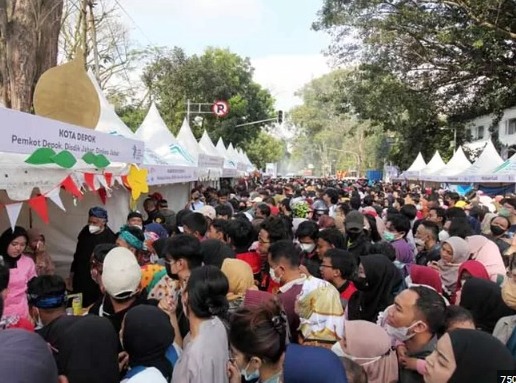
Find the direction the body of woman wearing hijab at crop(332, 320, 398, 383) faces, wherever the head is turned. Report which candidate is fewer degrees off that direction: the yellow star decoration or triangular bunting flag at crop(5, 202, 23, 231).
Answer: the triangular bunting flag

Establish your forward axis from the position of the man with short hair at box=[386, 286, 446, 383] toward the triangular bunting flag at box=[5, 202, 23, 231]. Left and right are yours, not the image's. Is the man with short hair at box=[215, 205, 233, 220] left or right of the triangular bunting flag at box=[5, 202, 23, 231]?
right

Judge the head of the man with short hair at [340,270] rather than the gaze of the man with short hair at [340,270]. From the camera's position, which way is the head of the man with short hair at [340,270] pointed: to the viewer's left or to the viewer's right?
to the viewer's left

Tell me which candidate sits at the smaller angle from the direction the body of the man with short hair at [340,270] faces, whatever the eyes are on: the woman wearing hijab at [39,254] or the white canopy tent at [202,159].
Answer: the woman wearing hijab

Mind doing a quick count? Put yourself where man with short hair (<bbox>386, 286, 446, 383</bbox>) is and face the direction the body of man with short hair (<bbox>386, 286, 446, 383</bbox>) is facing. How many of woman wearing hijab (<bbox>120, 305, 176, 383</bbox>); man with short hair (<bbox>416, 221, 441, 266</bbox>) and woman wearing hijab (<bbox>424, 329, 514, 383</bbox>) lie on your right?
1
